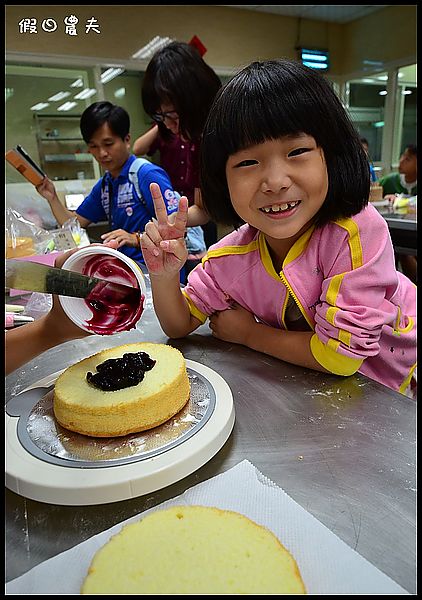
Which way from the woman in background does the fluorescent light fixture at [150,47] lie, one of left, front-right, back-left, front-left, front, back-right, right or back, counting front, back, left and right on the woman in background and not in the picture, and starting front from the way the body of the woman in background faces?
back-right

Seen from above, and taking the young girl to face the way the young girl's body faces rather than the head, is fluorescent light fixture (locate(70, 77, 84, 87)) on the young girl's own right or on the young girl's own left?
on the young girl's own right

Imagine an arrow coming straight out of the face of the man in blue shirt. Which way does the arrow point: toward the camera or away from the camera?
toward the camera

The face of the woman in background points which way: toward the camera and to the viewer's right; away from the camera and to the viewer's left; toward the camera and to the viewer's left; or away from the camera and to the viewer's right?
toward the camera and to the viewer's left

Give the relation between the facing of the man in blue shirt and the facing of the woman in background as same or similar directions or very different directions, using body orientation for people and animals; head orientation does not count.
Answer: same or similar directions

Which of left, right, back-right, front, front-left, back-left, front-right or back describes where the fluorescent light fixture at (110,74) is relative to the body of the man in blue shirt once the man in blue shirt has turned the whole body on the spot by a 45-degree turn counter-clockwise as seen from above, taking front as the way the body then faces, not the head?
back

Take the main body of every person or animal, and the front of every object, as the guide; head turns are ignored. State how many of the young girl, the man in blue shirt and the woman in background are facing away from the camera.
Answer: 0

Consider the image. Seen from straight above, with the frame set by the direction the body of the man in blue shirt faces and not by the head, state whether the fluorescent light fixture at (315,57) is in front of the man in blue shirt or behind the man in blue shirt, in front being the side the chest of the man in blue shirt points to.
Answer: behind

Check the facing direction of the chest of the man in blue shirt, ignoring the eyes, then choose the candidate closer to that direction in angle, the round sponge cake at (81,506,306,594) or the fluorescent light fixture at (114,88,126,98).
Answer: the round sponge cake

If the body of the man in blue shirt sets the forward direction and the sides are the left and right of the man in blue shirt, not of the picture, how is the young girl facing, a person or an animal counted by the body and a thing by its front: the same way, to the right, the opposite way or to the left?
the same way

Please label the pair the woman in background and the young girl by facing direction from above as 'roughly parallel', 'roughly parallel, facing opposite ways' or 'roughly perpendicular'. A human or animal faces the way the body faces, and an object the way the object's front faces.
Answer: roughly parallel

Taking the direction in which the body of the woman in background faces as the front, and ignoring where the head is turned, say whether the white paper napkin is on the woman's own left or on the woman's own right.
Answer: on the woman's own left

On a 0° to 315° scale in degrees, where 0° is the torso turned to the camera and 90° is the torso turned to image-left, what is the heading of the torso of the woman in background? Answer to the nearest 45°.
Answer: approximately 45°

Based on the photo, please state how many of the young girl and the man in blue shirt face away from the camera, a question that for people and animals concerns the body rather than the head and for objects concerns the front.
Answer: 0

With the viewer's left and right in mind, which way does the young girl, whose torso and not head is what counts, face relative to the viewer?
facing the viewer and to the left of the viewer

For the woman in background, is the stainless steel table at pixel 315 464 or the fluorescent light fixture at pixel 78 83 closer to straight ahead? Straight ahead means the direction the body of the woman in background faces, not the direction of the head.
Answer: the stainless steel table

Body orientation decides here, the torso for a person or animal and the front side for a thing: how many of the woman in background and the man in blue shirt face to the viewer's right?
0
